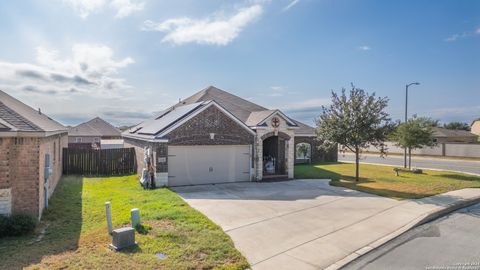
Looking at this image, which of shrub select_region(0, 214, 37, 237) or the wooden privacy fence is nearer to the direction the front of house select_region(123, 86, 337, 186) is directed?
the shrub

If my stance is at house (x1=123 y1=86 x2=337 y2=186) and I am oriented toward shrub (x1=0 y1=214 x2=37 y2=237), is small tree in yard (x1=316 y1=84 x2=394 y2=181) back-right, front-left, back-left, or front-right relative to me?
back-left

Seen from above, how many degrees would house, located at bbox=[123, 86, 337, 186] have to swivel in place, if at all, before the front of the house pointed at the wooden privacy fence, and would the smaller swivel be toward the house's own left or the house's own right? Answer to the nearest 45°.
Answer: approximately 135° to the house's own right

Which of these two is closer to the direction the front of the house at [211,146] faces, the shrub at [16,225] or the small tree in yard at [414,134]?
the shrub

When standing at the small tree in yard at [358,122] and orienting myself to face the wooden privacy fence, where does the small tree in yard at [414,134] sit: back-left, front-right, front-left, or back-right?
back-right

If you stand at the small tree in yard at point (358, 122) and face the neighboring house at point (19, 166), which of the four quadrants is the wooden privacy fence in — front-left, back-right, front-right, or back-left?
front-right

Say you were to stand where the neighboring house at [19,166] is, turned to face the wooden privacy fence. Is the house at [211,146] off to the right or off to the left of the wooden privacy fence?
right

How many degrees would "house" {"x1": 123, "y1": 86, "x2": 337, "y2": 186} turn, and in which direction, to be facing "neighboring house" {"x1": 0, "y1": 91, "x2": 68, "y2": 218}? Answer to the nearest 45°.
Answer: approximately 45° to its right

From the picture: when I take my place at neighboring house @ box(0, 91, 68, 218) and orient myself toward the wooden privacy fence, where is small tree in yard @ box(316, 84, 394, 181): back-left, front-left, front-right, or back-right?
front-right

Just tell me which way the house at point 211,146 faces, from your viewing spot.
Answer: facing the viewer
